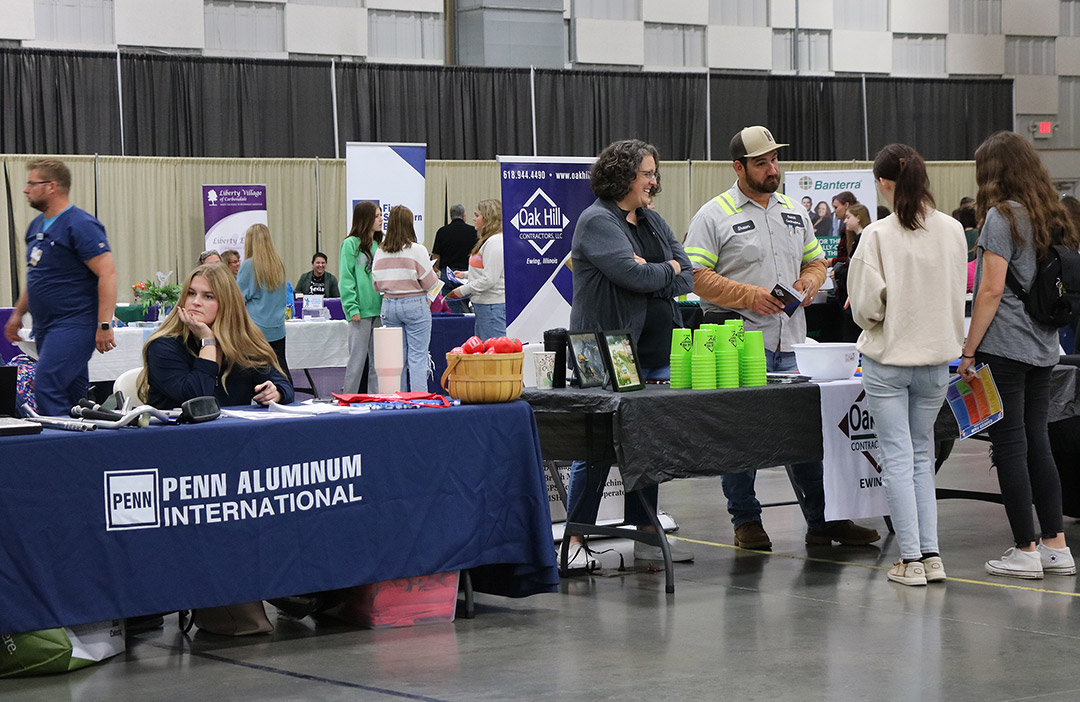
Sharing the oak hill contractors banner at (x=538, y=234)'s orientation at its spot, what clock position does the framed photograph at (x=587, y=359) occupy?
The framed photograph is roughly at 12 o'clock from the oak hill contractors banner.

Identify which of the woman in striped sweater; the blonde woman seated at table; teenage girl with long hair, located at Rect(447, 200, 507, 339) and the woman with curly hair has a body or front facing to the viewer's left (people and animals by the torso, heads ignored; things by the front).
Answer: the teenage girl with long hair

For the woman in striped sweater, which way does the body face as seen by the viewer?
away from the camera

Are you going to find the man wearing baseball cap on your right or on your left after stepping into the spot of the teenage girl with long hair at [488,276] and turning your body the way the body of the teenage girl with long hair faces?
on your left

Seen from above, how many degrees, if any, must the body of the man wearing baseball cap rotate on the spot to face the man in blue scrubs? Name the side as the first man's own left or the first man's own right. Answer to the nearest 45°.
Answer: approximately 135° to the first man's own right

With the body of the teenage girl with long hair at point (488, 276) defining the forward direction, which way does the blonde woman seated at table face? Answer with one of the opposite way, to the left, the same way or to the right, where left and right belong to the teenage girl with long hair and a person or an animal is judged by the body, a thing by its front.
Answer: to the left

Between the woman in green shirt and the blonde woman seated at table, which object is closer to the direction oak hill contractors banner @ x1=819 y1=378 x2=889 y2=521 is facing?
the blonde woman seated at table

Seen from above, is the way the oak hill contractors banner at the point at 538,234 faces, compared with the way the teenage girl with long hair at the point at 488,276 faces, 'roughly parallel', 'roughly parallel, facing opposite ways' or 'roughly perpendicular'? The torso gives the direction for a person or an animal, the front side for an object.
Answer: roughly perpendicular

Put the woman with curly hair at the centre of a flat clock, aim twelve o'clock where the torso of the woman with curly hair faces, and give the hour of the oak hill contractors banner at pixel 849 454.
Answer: The oak hill contractors banner is roughly at 10 o'clock from the woman with curly hair.

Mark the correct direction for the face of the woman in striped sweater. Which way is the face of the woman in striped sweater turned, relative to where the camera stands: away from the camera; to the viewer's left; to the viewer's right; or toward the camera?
away from the camera

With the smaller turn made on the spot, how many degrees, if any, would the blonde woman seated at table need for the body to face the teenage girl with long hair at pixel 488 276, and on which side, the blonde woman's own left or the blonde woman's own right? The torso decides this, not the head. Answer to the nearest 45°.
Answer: approximately 180°

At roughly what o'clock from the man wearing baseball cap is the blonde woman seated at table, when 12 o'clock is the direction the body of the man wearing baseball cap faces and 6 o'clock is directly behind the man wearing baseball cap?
The blonde woman seated at table is roughly at 3 o'clock from the man wearing baseball cap.
